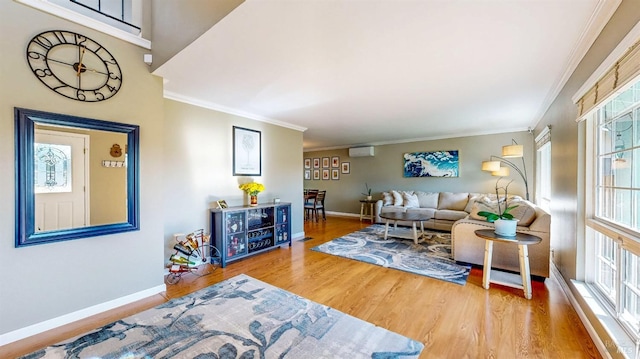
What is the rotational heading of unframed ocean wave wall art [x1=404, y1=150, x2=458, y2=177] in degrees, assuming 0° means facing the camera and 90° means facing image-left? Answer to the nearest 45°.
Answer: approximately 0°

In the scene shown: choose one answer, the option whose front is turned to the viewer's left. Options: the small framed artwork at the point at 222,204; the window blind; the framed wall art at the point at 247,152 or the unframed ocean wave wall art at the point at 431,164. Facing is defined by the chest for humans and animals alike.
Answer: the window blind

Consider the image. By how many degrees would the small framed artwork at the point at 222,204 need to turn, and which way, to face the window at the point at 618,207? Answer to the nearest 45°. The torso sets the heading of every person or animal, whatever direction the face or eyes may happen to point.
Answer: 0° — it already faces it

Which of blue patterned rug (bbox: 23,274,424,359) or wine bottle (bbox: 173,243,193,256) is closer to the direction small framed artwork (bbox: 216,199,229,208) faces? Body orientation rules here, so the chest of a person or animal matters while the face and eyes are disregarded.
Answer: the blue patterned rug

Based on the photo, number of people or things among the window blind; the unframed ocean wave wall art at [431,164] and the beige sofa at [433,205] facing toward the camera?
2

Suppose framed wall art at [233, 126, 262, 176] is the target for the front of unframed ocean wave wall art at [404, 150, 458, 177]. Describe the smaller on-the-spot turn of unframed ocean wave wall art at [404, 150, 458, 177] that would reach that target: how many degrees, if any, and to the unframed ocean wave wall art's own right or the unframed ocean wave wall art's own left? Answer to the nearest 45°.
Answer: approximately 45° to the unframed ocean wave wall art's own right

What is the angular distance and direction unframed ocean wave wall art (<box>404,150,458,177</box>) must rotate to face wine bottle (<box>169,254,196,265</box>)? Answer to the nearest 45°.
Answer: approximately 45° to its right

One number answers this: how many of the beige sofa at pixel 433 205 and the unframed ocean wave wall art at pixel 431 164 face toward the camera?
2

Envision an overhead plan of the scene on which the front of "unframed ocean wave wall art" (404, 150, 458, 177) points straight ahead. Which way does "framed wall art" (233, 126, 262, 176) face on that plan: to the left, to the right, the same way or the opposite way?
to the left

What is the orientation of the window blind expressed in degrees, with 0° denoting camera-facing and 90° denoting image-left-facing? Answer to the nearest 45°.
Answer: approximately 90°

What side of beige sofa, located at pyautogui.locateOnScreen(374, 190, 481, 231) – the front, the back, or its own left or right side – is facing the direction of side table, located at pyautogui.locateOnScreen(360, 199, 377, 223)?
right

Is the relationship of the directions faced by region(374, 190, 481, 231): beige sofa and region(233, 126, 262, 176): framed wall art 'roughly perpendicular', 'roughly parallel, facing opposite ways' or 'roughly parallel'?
roughly perpendicular
